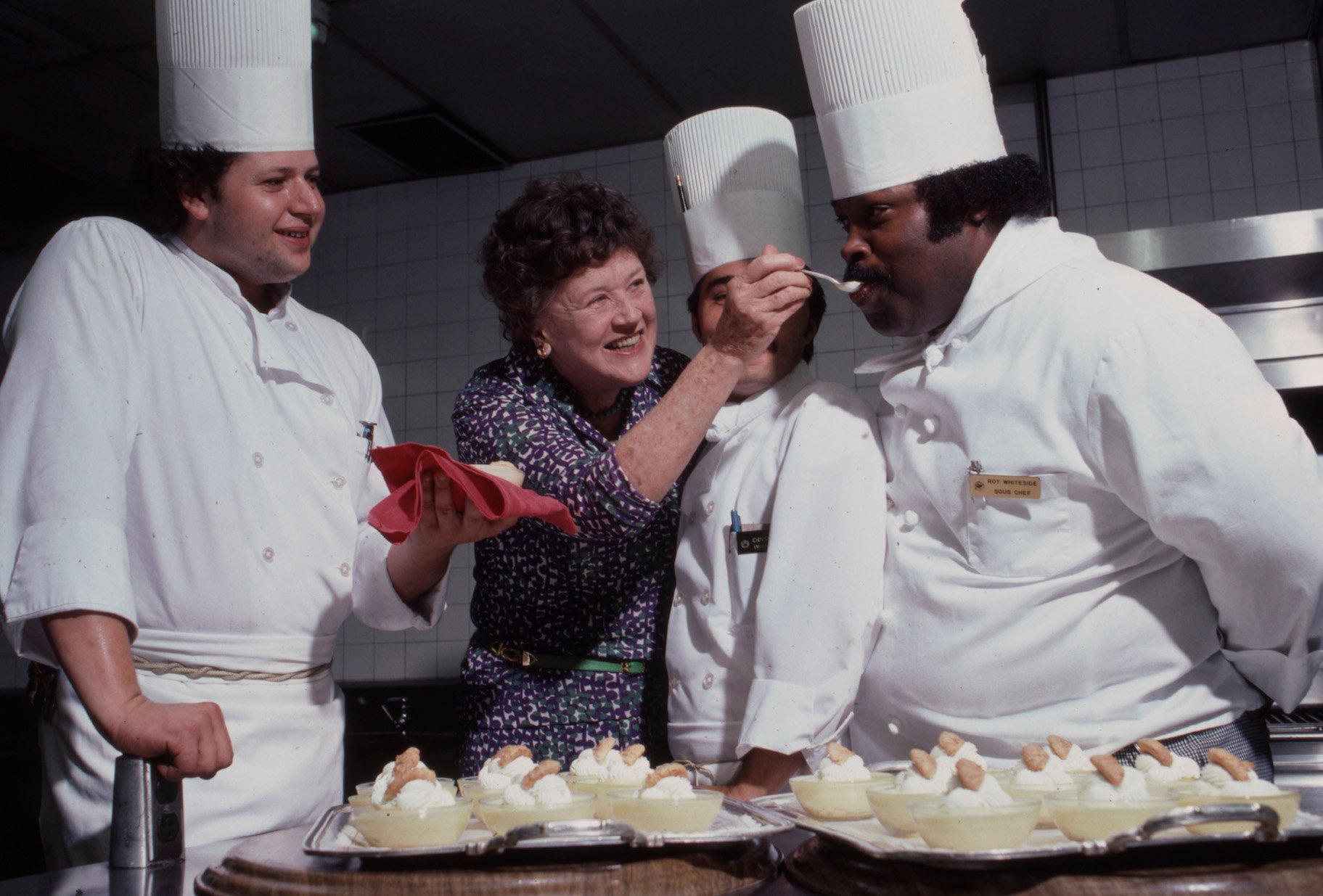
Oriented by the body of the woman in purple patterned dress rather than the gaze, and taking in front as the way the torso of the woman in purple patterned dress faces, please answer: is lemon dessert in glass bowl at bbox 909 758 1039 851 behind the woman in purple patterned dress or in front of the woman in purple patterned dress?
in front

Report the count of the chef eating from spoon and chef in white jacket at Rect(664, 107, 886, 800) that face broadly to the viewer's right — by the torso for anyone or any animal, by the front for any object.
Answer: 0

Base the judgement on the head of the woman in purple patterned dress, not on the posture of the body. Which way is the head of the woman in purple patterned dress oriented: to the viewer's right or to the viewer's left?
to the viewer's right

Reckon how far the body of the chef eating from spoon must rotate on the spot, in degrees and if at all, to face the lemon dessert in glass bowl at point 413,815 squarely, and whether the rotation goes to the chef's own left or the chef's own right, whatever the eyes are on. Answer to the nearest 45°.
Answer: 0° — they already face it

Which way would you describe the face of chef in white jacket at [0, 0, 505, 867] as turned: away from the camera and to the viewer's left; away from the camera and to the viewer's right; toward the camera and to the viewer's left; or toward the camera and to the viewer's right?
toward the camera and to the viewer's right

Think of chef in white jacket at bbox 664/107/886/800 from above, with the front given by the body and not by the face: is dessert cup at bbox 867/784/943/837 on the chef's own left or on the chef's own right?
on the chef's own left
